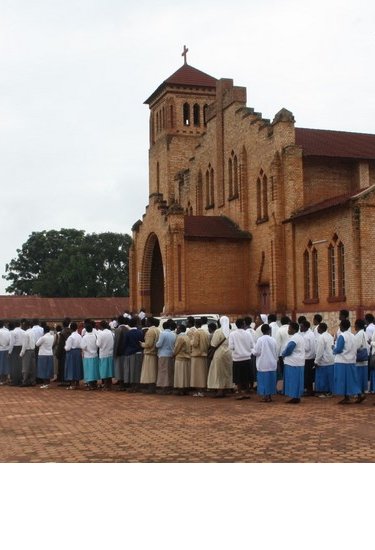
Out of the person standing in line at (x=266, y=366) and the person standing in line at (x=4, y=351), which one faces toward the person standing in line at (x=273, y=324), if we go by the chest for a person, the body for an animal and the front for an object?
the person standing in line at (x=266, y=366)

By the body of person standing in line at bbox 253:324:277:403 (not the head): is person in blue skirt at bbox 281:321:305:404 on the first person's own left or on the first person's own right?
on the first person's own right

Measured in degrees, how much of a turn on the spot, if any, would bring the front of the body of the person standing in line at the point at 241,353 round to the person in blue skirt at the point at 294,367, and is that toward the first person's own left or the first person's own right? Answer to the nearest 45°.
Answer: approximately 135° to the first person's own right

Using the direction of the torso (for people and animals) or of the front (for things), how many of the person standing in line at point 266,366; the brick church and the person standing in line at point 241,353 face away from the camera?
2

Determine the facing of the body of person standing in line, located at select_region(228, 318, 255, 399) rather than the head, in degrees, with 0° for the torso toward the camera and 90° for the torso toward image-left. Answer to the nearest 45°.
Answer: approximately 180°

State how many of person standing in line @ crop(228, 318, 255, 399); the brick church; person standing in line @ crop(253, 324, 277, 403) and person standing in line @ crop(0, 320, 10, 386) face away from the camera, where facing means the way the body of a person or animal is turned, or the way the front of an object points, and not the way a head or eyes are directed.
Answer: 3

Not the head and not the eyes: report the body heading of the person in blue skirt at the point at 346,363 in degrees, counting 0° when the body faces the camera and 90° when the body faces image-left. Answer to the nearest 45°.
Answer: approximately 135°

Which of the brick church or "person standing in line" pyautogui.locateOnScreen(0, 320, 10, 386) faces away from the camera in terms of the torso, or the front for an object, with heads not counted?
the person standing in line

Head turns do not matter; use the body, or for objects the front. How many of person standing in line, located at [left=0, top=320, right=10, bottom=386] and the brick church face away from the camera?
1

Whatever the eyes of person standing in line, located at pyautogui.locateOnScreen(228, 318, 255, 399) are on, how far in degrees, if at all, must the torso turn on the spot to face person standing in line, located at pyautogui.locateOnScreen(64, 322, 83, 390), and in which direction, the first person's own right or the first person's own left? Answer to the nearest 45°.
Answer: approximately 45° to the first person's own left
